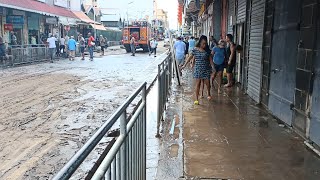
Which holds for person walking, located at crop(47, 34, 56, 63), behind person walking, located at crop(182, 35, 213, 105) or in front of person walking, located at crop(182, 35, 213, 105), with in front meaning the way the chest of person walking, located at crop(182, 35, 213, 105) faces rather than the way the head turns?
behind

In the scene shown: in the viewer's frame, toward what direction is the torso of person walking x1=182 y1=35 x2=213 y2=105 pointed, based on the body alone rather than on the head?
toward the camera

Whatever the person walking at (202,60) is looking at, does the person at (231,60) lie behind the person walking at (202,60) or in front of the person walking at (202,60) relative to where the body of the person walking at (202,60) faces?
behind

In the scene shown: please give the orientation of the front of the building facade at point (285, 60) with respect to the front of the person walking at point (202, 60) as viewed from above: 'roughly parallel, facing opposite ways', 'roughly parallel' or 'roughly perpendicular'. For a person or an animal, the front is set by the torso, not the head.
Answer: roughly perpendicular

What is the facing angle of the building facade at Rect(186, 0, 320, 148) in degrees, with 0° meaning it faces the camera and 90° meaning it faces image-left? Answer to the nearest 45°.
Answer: approximately 90°
